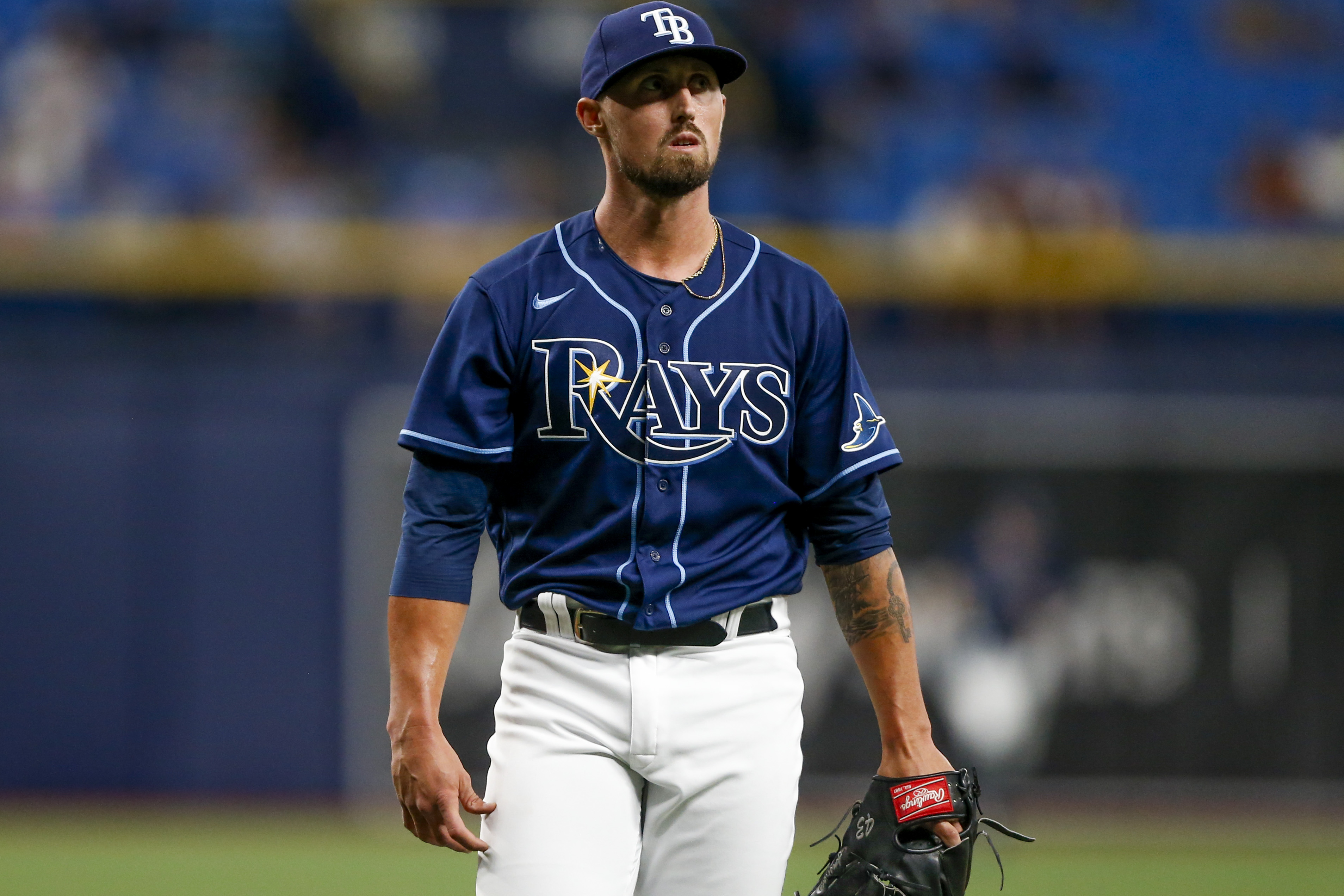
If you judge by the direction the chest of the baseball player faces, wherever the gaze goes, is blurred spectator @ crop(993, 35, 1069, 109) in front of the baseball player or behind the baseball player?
behind

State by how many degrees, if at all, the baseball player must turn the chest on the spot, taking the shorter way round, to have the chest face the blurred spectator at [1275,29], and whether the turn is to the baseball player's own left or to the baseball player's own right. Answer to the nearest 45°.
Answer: approximately 135° to the baseball player's own left

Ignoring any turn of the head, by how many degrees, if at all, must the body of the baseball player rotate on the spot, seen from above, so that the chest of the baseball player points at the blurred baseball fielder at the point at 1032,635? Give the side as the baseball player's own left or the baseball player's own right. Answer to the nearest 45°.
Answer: approximately 180°

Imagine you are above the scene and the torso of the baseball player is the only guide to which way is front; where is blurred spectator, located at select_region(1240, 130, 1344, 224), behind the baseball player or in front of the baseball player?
behind

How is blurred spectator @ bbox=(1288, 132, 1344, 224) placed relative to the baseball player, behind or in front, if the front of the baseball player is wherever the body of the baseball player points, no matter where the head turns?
behind

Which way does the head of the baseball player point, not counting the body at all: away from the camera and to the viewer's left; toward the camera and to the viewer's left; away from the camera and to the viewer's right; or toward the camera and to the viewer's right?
toward the camera and to the viewer's right

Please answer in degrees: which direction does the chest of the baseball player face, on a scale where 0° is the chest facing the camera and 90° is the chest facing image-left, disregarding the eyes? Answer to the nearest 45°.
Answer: approximately 0°

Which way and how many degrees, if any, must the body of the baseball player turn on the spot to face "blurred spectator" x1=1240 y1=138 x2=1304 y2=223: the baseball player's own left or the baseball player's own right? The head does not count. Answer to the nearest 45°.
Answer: approximately 135° to the baseball player's own left

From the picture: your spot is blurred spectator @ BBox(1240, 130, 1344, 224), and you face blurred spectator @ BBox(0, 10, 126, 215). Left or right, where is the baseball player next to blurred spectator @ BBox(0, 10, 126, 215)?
left

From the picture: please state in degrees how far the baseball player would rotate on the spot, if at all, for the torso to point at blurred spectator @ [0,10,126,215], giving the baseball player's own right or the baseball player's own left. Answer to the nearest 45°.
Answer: approximately 135° to the baseball player's own right
